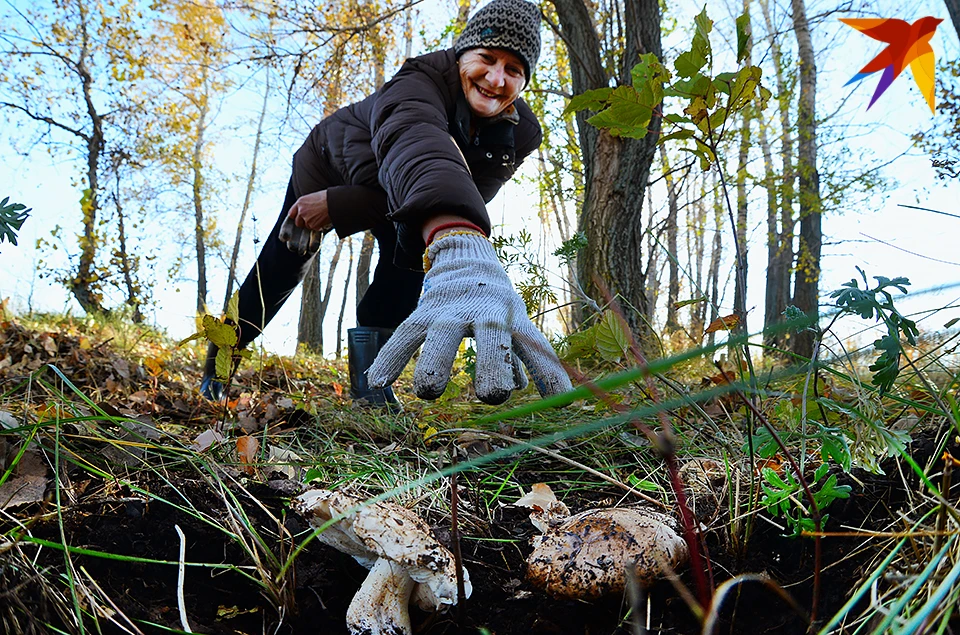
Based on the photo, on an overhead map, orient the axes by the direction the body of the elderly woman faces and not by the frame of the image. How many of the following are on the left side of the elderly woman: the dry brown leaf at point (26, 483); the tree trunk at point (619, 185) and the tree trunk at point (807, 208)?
2

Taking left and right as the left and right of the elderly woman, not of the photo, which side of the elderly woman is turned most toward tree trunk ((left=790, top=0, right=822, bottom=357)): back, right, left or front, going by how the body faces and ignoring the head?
left

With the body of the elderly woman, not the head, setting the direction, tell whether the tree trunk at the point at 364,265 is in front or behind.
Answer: behind

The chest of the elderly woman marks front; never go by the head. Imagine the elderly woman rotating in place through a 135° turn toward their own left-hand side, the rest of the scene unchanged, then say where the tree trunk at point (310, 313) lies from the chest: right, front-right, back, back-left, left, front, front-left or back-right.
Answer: front

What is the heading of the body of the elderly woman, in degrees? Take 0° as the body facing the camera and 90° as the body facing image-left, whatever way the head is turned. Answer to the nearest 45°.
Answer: approximately 315°
